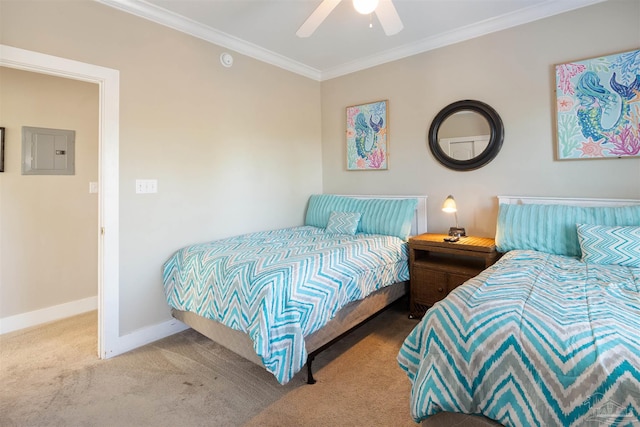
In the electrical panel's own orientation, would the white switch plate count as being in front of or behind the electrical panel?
in front

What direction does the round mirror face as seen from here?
toward the camera

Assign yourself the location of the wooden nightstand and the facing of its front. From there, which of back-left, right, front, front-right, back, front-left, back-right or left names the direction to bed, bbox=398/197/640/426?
front-left

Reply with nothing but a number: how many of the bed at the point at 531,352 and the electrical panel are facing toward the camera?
2

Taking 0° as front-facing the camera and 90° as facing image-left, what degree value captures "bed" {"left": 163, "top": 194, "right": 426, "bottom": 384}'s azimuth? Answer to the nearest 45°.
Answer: approximately 45°

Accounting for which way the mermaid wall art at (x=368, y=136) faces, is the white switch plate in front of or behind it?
in front

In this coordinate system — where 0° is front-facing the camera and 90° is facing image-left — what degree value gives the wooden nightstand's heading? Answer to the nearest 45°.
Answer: approximately 45°

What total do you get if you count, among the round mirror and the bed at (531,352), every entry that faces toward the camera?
2

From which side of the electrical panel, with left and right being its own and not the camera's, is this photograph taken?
front

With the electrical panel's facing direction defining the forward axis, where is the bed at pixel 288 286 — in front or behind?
in front

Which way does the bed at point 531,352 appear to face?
toward the camera

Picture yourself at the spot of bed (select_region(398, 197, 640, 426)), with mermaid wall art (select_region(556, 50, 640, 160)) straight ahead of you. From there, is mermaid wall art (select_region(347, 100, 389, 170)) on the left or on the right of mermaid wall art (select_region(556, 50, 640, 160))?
left
